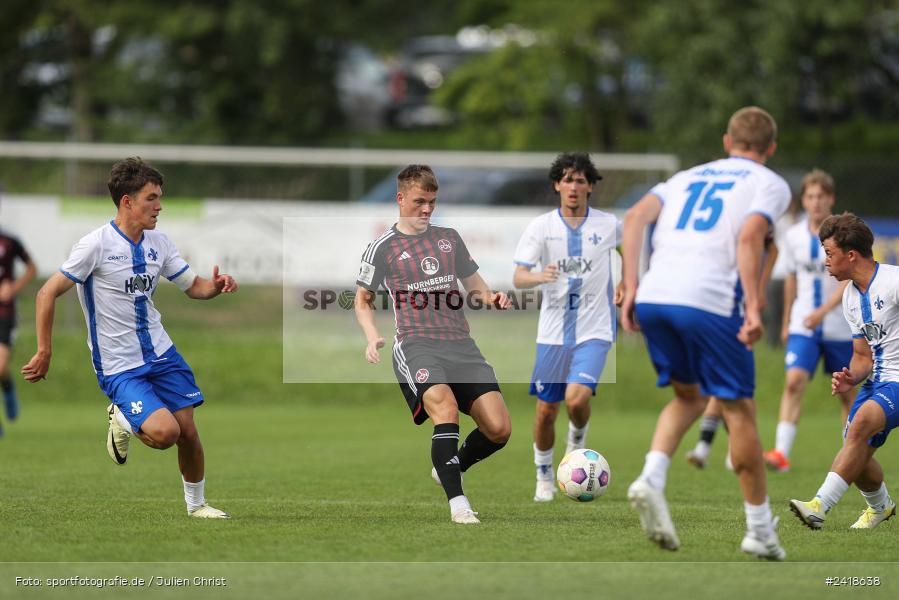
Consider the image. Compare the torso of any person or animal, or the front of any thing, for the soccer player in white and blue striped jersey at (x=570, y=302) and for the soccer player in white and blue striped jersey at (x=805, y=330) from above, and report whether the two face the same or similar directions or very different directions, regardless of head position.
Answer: same or similar directions

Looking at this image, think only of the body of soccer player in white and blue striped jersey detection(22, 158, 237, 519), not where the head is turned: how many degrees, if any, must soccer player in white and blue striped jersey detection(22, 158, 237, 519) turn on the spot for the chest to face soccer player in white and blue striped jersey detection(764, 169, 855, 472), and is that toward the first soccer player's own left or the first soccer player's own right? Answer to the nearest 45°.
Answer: approximately 45° to the first soccer player's own left

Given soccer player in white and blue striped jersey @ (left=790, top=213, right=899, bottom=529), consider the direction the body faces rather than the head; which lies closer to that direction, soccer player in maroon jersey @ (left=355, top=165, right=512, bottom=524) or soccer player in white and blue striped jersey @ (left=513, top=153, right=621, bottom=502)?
the soccer player in maroon jersey

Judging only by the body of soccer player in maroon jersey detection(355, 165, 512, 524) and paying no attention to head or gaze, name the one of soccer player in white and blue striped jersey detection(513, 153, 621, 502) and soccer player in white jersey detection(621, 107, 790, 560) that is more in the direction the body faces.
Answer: the soccer player in white jersey

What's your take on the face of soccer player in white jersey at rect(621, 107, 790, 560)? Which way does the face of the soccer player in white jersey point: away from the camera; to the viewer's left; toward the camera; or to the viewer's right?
away from the camera

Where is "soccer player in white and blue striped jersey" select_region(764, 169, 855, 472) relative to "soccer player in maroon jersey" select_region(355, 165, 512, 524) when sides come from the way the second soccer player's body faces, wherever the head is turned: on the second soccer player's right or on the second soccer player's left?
on the second soccer player's left

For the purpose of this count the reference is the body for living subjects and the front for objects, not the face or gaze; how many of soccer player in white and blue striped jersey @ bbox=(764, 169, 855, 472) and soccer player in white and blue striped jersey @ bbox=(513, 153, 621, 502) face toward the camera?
2

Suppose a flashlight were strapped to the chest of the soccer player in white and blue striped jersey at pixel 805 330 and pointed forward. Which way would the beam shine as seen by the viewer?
toward the camera

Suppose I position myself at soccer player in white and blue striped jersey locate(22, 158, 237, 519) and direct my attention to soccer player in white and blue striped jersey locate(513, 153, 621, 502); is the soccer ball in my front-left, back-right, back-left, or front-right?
front-right

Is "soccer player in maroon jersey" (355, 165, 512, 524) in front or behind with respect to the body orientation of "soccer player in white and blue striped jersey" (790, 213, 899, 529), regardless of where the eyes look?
in front

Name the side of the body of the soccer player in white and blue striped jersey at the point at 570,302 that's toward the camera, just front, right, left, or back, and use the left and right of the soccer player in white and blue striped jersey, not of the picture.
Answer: front

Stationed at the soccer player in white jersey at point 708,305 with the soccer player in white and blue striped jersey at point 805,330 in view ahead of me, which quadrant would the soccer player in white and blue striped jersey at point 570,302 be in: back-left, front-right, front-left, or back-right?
front-left

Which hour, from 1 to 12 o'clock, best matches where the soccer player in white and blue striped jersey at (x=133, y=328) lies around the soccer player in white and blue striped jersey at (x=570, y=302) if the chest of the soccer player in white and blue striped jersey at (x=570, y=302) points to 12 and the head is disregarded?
the soccer player in white and blue striped jersey at (x=133, y=328) is roughly at 2 o'clock from the soccer player in white and blue striped jersey at (x=570, y=302).

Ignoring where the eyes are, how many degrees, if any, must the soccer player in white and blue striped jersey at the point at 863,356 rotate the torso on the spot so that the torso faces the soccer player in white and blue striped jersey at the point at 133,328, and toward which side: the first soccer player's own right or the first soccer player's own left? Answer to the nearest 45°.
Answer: approximately 45° to the first soccer player's own right

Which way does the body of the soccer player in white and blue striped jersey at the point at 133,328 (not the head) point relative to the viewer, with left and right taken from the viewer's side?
facing the viewer and to the right of the viewer

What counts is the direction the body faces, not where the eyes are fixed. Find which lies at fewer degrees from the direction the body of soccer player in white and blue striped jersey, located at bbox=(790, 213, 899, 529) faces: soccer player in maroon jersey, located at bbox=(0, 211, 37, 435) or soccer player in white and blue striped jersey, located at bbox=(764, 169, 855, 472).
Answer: the soccer player in maroon jersey
